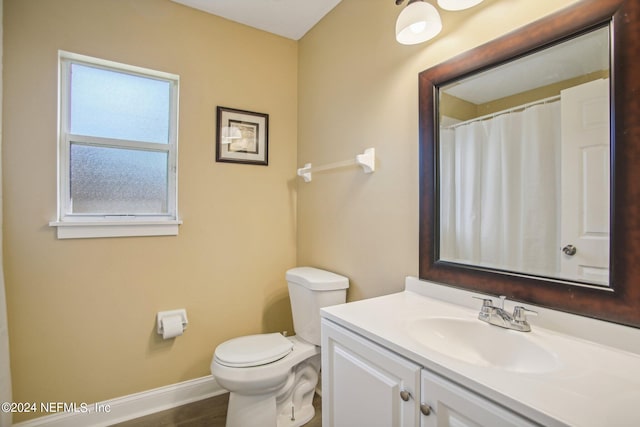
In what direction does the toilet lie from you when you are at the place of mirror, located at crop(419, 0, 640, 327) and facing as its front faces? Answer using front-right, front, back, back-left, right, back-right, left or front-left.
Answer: front-right

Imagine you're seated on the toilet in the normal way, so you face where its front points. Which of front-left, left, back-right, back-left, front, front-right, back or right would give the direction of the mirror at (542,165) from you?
left

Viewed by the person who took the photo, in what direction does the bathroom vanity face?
facing the viewer and to the left of the viewer

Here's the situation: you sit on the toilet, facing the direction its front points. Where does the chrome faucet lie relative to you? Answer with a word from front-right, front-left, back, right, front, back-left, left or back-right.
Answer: left

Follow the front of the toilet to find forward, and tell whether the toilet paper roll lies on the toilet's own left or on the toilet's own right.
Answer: on the toilet's own right

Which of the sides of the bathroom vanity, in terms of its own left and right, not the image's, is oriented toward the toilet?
right

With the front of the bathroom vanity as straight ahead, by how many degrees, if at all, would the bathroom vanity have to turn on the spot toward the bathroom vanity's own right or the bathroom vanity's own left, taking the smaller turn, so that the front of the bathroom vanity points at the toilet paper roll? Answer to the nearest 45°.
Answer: approximately 45° to the bathroom vanity's own right

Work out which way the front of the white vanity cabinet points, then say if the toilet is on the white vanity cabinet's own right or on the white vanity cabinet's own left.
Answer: on the white vanity cabinet's own right

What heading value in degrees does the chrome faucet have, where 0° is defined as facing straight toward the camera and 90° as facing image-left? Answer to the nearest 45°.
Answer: approximately 45°

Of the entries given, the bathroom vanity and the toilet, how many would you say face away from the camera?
0

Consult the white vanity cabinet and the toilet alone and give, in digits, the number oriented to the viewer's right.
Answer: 0
